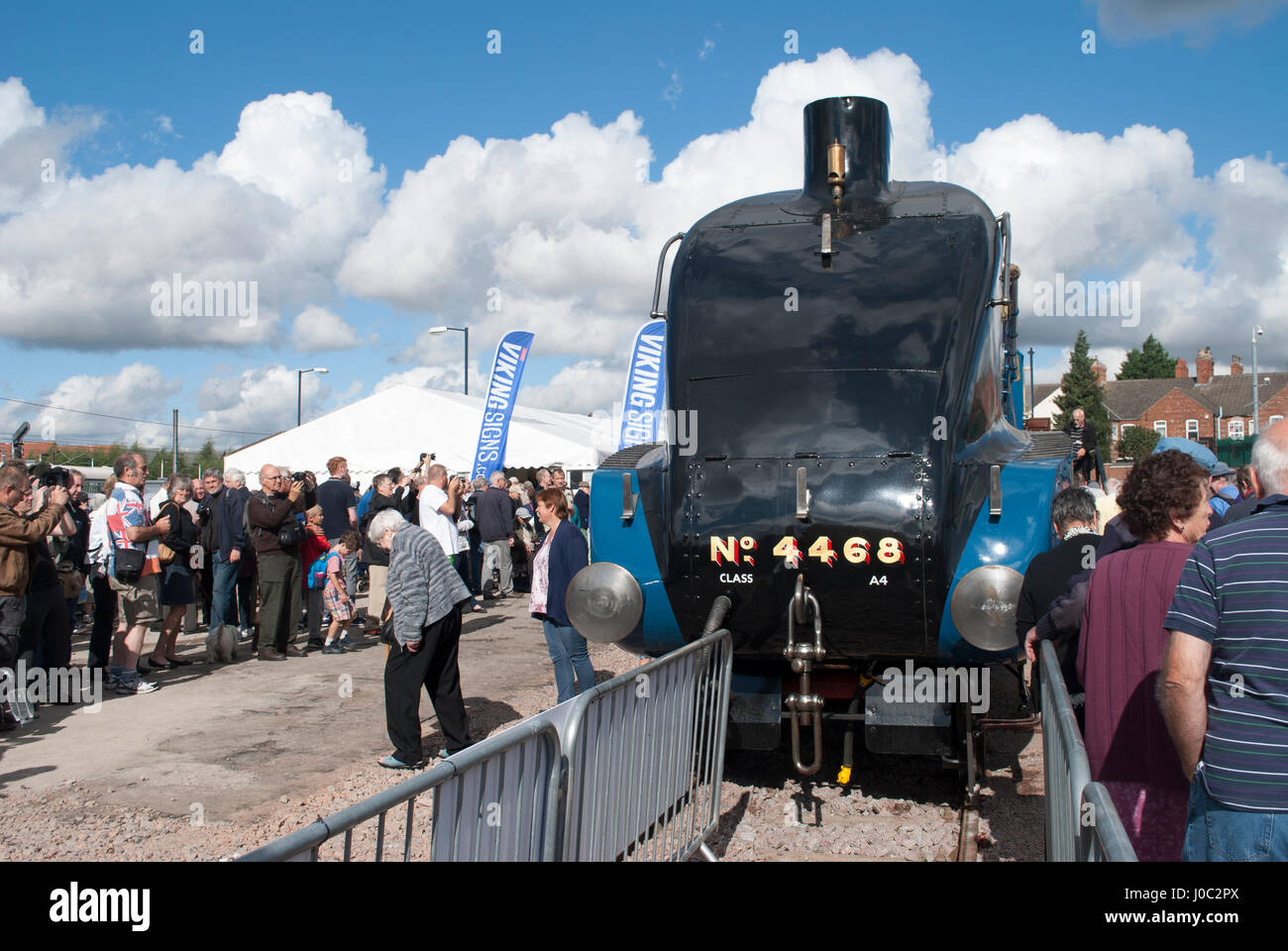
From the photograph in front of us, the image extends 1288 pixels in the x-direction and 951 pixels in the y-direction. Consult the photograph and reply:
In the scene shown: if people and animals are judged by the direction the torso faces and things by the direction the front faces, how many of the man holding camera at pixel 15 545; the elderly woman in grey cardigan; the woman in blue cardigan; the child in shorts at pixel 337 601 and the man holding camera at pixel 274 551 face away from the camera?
0

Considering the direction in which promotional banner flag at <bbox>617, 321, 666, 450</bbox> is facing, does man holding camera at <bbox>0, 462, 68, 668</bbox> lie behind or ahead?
ahead

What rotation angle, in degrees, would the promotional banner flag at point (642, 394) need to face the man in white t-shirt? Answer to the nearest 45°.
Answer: approximately 45° to its right

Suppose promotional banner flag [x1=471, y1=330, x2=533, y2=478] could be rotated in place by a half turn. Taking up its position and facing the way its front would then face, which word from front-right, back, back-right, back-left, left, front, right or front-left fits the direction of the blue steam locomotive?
back

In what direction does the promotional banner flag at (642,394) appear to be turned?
toward the camera

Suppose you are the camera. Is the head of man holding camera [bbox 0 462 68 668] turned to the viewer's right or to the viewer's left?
to the viewer's right

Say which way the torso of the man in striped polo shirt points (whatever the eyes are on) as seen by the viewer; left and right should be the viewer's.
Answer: facing away from the viewer

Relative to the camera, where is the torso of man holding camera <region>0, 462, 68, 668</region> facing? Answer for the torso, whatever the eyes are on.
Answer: to the viewer's right

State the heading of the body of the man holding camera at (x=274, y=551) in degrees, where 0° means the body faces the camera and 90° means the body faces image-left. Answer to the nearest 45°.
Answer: approximately 270°

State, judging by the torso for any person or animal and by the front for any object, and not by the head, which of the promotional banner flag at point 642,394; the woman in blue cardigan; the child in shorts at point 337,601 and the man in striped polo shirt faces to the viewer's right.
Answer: the child in shorts

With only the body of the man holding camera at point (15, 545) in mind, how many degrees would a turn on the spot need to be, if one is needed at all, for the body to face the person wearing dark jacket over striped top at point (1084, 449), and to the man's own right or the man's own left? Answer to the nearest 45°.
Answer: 0° — they already face them

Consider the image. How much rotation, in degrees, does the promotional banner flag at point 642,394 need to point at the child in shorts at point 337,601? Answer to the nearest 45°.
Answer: approximately 45° to its right
